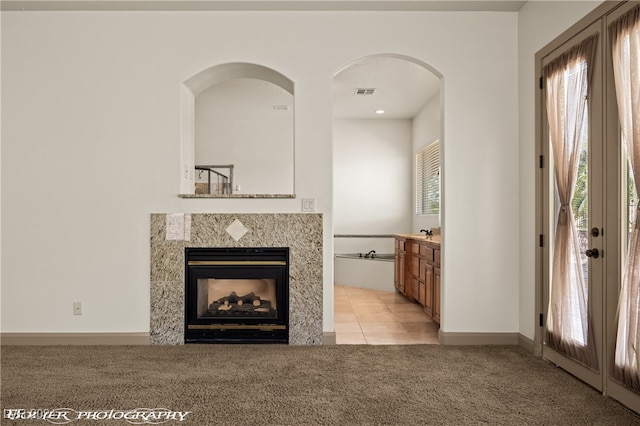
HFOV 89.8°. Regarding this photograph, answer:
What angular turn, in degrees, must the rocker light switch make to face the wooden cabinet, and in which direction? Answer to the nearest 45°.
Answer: approximately 135° to its left

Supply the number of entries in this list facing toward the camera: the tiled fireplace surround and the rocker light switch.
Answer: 2

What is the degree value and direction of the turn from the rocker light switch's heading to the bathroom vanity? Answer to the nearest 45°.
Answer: approximately 135° to its left

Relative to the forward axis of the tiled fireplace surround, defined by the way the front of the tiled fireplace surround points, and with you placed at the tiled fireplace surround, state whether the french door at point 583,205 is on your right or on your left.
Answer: on your left

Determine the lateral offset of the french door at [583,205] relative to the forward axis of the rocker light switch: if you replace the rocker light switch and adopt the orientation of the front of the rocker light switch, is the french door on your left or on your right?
on your left

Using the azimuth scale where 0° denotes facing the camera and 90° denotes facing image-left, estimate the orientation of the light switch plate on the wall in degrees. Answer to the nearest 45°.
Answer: approximately 0°

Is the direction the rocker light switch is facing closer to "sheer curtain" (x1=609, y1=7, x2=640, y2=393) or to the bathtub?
the sheer curtain

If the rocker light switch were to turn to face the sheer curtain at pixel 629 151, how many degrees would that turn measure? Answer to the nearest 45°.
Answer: approximately 45° to its left

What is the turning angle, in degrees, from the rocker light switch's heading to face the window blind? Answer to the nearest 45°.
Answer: approximately 135° to its left
